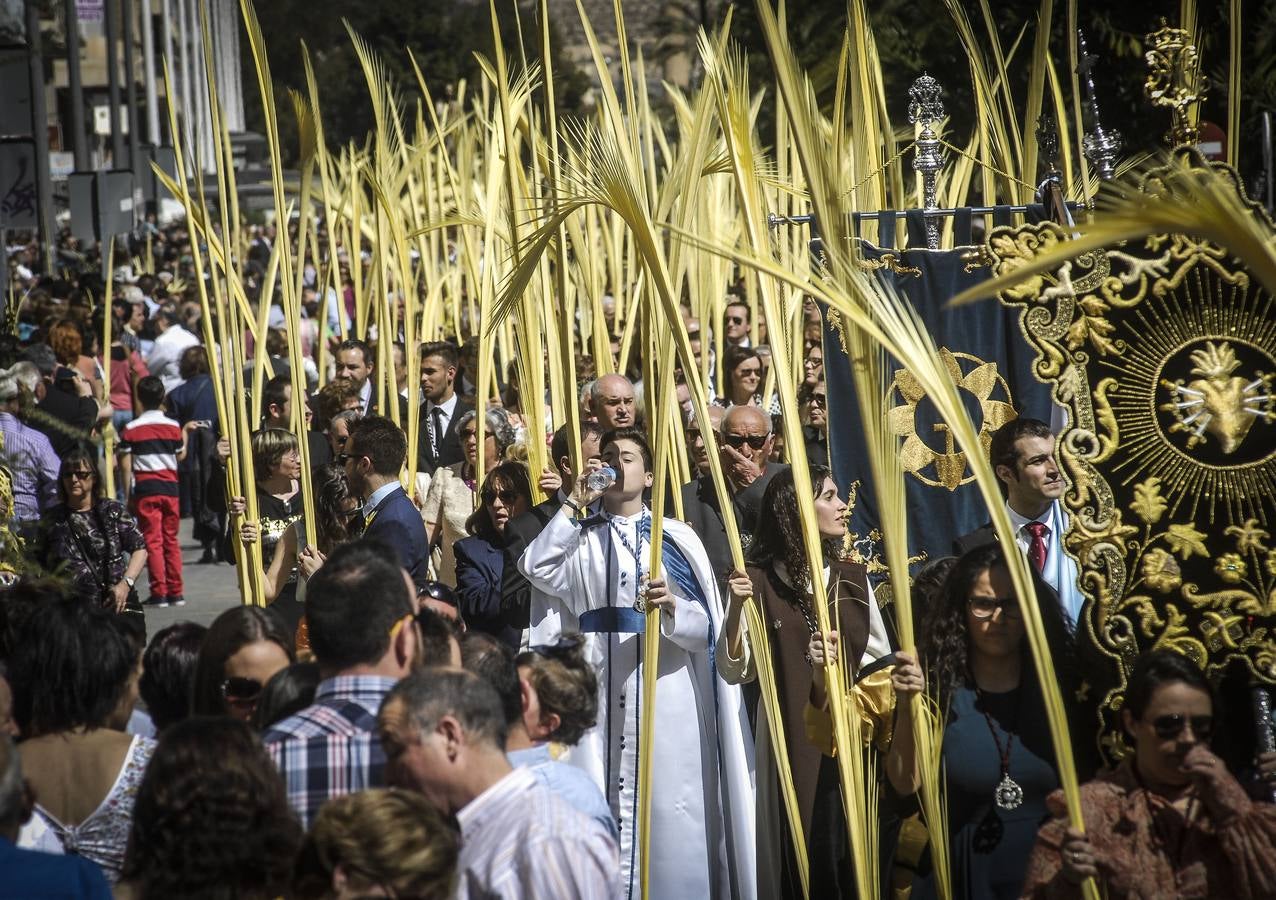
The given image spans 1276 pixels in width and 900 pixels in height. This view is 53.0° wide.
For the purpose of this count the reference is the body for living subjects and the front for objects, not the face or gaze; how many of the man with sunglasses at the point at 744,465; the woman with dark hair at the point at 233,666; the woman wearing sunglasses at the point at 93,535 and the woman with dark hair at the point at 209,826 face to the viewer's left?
0

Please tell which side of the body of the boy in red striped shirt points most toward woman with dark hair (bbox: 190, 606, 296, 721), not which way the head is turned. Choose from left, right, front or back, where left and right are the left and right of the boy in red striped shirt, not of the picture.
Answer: back

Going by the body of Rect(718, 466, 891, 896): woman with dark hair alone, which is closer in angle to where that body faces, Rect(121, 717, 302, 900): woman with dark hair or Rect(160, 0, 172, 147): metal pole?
the woman with dark hair

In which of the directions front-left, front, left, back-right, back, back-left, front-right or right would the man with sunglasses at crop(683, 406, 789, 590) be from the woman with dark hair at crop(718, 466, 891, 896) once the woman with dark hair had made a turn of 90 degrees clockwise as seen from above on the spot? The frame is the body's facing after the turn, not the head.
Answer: back-right

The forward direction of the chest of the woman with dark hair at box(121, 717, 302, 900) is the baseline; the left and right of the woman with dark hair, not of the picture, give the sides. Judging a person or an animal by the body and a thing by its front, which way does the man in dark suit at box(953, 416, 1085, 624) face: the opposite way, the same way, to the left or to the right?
the opposite way

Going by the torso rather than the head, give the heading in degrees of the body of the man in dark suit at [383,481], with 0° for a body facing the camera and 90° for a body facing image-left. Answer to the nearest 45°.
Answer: approximately 90°

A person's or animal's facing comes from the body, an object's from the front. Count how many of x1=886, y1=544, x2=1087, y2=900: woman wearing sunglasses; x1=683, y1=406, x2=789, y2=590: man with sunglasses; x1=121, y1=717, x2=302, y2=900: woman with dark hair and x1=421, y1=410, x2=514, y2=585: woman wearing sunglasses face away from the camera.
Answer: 1

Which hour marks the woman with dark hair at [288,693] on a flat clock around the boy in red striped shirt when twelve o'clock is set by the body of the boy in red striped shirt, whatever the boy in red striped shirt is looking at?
The woman with dark hair is roughly at 6 o'clock from the boy in red striped shirt.

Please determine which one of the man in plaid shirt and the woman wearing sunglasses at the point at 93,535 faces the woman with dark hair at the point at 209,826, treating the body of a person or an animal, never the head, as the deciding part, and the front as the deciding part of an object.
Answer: the woman wearing sunglasses

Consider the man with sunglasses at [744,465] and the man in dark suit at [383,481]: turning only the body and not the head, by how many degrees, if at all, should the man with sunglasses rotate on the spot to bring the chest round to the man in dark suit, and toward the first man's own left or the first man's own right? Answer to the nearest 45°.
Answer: approximately 90° to the first man's own right

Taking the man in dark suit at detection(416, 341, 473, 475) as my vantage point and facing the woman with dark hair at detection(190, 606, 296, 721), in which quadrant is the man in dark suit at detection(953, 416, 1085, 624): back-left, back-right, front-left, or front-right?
front-left

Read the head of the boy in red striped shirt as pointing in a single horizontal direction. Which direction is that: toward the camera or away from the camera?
away from the camera

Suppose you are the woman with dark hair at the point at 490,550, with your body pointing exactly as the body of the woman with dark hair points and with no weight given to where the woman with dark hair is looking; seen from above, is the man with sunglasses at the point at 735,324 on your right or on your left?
on your left

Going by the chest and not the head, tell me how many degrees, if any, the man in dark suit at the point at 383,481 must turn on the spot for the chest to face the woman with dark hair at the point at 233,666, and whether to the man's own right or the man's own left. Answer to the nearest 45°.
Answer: approximately 90° to the man's own left

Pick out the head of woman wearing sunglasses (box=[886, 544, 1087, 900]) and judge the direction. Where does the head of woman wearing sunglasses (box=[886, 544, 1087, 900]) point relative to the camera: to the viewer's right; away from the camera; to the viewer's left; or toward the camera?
toward the camera

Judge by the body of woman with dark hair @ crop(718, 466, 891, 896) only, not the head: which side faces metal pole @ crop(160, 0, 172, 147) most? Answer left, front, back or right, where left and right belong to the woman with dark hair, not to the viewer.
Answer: back

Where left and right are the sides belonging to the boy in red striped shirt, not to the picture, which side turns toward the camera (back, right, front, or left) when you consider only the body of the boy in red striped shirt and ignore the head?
back

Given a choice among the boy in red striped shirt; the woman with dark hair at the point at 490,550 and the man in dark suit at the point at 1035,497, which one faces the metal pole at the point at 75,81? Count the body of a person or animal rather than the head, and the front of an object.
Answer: the boy in red striped shirt

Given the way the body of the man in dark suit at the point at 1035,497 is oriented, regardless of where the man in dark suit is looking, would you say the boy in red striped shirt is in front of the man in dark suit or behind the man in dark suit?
behind

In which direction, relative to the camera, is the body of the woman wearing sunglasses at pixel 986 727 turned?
toward the camera

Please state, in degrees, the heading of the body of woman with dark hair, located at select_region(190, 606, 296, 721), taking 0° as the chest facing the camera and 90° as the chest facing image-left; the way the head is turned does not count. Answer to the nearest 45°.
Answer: approximately 315°
